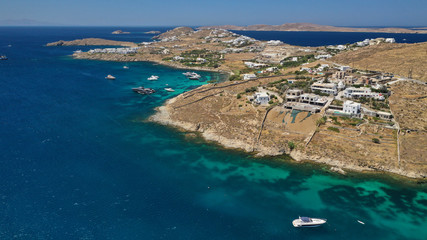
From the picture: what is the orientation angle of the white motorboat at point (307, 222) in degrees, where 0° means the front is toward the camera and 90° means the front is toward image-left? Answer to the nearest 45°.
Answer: approximately 270°
